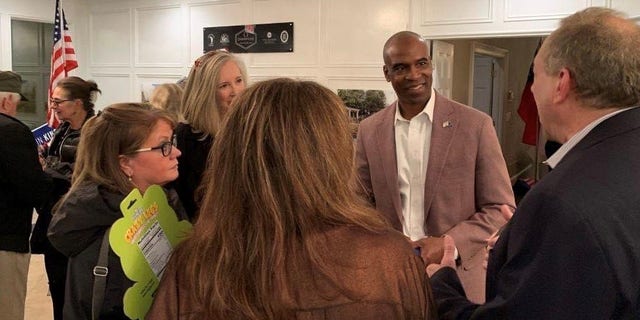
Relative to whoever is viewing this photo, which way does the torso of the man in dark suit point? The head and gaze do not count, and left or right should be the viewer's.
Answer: facing away from the viewer and to the left of the viewer

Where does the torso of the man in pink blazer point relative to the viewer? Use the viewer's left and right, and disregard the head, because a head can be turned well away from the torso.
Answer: facing the viewer

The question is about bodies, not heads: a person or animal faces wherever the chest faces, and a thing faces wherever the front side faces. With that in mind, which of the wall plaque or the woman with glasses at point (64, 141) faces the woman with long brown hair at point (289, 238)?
the wall plaque

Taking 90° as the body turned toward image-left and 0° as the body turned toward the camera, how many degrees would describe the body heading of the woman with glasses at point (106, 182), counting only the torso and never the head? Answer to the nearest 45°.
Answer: approximately 270°

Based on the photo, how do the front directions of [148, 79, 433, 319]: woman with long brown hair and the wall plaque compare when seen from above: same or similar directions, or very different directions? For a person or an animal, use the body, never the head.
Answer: very different directions

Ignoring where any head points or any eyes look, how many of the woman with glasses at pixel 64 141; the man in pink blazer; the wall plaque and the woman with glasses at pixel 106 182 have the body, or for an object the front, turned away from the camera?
0

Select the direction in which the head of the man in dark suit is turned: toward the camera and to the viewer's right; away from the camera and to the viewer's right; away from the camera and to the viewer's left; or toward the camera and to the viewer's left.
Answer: away from the camera and to the viewer's left

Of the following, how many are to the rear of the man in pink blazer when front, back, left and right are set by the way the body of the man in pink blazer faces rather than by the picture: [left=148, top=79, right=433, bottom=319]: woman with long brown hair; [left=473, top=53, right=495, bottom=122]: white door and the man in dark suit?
1

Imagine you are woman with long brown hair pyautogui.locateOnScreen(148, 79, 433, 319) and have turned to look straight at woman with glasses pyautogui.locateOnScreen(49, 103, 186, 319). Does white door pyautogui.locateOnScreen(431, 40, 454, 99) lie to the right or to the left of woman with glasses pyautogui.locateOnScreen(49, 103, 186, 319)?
right

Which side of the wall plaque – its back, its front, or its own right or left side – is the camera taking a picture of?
front

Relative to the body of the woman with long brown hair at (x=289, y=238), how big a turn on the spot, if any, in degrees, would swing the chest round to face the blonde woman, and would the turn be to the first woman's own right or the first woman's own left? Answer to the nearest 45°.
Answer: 0° — they already face them

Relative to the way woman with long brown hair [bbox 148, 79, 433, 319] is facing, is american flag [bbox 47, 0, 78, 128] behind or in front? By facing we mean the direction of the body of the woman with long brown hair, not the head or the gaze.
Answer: in front

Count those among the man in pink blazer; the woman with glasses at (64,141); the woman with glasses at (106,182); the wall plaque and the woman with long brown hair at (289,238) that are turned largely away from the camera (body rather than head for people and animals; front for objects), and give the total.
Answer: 1

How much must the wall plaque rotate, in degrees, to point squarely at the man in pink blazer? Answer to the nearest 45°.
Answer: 0° — it already faces them

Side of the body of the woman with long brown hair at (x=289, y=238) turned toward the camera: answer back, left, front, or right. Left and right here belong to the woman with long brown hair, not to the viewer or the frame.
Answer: back
